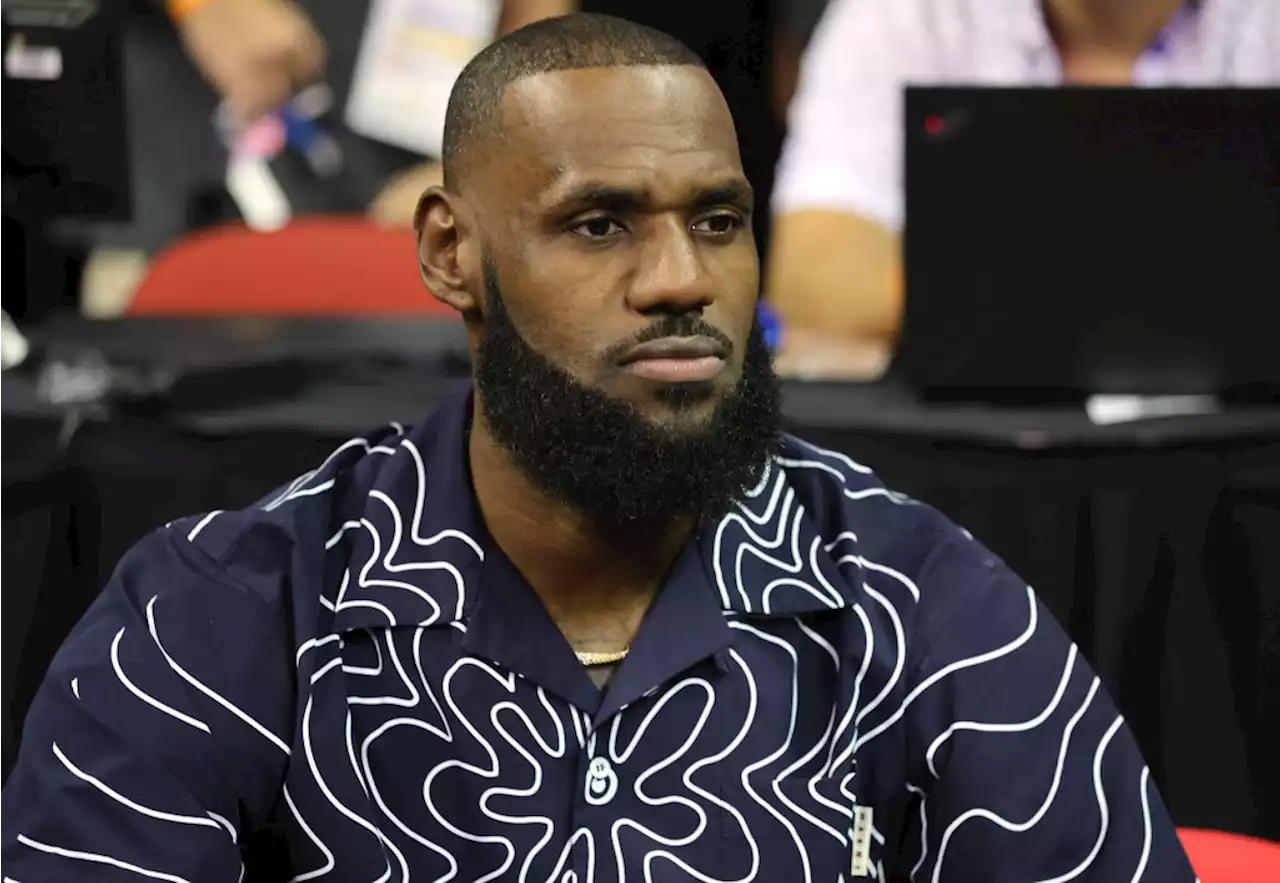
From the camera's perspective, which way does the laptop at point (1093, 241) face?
away from the camera

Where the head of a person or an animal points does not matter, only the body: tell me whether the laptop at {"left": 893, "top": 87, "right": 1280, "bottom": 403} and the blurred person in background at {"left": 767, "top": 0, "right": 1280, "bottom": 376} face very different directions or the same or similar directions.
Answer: very different directions

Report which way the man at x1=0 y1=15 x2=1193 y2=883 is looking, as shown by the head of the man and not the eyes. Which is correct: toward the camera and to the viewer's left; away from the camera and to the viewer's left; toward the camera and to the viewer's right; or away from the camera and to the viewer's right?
toward the camera and to the viewer's right

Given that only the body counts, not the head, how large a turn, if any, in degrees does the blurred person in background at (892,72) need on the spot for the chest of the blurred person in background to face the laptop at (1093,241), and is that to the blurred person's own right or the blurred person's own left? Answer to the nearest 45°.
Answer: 0° — they already face it

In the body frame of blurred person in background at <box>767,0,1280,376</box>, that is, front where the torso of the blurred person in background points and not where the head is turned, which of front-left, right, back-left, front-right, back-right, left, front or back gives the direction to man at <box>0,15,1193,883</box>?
front

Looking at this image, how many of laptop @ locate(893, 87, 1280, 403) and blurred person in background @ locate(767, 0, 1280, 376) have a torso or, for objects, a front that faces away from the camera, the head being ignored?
1

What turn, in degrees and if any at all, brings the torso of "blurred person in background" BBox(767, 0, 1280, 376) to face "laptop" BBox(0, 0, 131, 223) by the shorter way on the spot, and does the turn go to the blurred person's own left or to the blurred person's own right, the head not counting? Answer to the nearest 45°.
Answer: approximately 45° to the blurred person's own right

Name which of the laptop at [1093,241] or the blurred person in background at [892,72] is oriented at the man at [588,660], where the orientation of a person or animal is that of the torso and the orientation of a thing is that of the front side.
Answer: the blurred person in background

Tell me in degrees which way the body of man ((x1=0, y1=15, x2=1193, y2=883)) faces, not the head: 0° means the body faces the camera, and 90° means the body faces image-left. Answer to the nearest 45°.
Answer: approximately 0°

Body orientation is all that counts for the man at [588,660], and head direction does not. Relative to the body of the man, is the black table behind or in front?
behind

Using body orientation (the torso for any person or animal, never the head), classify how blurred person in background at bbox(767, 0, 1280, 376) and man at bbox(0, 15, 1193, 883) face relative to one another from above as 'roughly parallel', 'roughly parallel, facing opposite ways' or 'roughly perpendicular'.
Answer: roughly parallel

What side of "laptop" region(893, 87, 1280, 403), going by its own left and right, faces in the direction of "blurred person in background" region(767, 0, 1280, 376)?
front

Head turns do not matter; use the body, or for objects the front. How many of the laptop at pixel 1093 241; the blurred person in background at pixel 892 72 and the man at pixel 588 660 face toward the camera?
2

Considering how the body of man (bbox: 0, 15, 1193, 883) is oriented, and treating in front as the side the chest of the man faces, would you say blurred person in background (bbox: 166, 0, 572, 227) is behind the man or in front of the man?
behind

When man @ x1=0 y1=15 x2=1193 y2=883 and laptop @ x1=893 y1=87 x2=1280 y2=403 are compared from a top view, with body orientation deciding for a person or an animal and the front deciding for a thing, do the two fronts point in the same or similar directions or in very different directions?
very different directions

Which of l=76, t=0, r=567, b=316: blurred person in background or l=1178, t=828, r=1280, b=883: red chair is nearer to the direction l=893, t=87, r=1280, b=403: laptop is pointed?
the blurred person in background

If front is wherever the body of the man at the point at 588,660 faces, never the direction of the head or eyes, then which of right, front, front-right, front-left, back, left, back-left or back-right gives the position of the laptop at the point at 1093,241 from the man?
back-left

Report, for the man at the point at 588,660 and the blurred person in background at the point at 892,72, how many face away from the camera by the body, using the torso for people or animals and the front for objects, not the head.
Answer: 0
